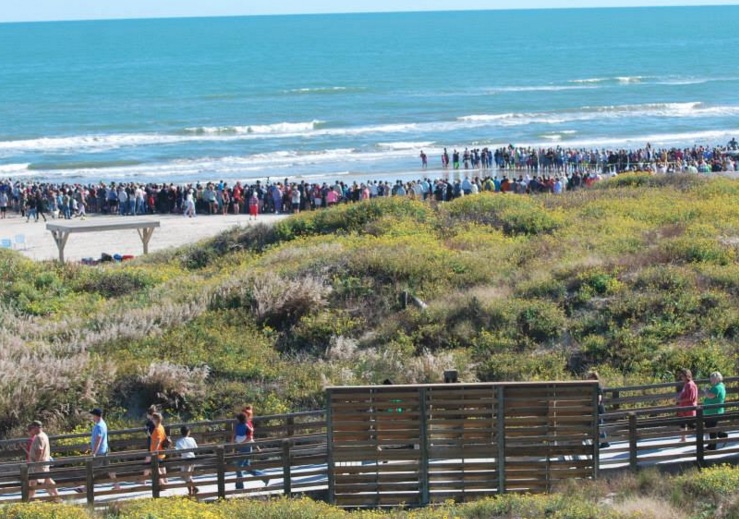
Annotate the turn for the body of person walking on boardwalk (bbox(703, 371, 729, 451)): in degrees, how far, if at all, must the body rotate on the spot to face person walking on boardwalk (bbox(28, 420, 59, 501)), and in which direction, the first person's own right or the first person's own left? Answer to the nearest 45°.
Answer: approximately 45° to the first person's own left

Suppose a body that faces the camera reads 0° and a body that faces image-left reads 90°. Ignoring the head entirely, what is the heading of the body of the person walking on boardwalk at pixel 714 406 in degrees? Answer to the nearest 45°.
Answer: approximately 90°
